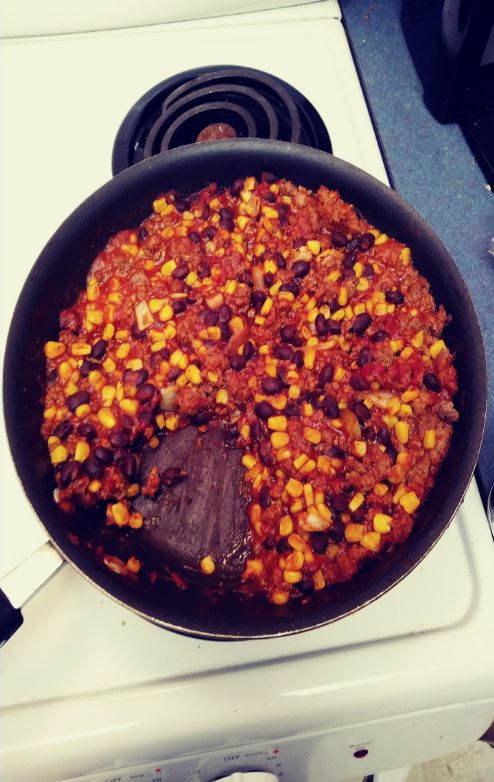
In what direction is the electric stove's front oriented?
toward the camera
